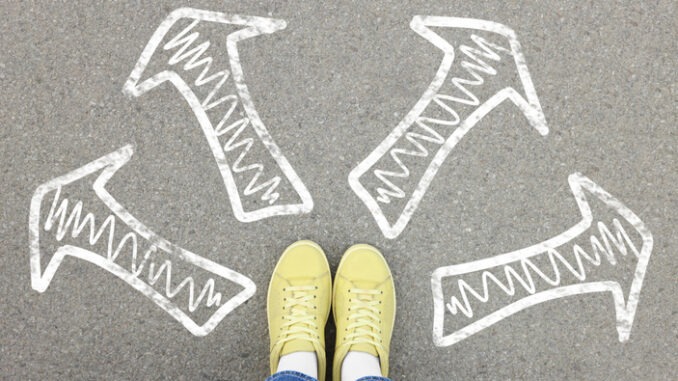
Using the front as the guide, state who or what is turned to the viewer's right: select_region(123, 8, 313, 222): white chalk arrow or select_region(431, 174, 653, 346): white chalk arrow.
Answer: select_region(431, 174, 653, 346): white chalk arrow

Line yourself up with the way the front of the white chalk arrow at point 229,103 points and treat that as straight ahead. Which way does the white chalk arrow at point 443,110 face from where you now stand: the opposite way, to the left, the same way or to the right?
to the right

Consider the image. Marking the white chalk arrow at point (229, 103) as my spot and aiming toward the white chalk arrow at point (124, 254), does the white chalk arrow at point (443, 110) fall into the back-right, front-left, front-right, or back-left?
back-left

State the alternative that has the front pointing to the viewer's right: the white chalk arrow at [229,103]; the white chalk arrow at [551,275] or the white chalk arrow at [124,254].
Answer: the white chalk arrow at [551,275]

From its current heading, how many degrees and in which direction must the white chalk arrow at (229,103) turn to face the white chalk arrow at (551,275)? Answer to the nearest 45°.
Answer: approximately 180°

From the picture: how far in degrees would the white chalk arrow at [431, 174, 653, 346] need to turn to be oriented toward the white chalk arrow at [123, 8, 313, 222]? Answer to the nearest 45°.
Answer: approximately 180°

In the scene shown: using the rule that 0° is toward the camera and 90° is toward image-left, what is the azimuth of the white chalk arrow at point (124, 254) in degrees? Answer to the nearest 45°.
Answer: approximately 135°

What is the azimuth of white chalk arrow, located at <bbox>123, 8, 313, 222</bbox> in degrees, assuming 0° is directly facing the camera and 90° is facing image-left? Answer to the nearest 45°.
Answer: approximately 135°

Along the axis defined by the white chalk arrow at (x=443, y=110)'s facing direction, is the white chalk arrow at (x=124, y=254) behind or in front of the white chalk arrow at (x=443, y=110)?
behind

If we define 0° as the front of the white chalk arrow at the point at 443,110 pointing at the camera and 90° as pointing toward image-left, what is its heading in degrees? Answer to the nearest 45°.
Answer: approximately 225°

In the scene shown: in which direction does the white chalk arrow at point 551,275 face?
to the viewer's right
